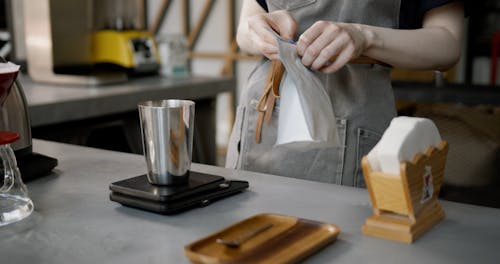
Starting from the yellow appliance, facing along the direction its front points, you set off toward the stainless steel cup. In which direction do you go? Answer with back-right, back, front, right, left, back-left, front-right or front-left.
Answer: front-right

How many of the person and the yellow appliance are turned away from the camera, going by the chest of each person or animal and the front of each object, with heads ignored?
0

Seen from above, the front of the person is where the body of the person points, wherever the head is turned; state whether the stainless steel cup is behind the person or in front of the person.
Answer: in front

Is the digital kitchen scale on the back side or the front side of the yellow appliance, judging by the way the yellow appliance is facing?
on the front side

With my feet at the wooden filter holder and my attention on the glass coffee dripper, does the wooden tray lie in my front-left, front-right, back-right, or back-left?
front-left

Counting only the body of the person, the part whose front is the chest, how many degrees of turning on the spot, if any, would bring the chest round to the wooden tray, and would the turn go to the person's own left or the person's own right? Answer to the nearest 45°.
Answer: approximately 45° to the person's own left

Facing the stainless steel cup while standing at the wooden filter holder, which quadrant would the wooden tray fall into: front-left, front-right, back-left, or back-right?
front-left

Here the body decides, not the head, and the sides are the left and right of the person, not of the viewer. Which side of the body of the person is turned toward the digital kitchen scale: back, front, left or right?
front

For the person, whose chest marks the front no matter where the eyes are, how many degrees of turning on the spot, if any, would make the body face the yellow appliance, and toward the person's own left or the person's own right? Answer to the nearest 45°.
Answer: approximately 90° to the person's own right

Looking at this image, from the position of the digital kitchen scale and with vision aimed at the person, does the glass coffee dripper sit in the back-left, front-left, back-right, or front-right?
back-left

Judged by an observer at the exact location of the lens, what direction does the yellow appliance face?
facing the viewer and to the right of the viewer

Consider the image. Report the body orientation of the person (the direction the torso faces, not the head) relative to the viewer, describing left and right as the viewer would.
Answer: facing the viewer and to the left of the viewer
